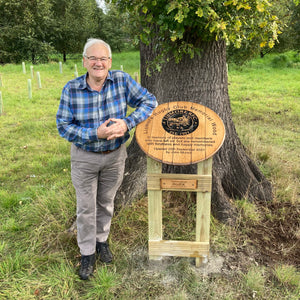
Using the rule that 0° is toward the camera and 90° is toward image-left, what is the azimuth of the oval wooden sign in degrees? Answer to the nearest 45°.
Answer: approximately 0°

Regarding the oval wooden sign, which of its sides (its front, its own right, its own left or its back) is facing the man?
right

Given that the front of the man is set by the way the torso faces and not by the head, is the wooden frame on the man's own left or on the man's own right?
on the man's own left

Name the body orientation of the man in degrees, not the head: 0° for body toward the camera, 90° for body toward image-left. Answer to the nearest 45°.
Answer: approximately 0°

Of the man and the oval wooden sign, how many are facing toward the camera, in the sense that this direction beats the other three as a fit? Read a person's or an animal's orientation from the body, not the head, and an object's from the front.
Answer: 2

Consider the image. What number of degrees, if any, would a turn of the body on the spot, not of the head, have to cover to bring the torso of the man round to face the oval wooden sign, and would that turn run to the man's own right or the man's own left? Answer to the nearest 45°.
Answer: approximately 90° to the man's own left
